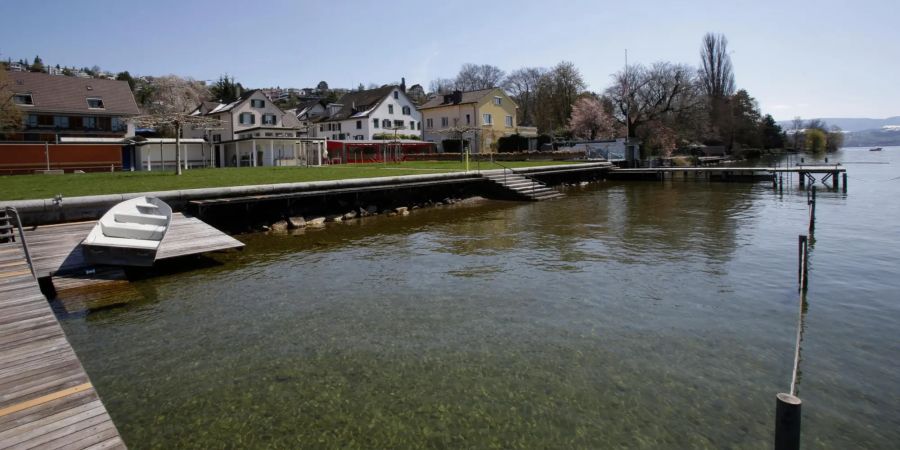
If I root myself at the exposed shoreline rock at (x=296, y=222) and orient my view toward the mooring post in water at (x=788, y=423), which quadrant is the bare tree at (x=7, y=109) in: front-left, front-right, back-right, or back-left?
back-right

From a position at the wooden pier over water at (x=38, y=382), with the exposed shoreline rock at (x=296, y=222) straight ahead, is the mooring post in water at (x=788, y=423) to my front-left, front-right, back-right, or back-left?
back-right

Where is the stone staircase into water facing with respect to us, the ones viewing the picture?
facing the viewer and to the right of the viewer

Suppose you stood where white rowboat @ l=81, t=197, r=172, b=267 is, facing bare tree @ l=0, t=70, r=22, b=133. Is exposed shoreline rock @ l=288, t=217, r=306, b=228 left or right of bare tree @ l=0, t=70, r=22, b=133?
right

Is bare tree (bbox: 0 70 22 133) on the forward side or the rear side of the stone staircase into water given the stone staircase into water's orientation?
on the rear side

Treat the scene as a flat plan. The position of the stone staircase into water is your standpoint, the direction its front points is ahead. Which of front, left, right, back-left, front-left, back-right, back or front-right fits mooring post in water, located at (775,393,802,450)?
front-right

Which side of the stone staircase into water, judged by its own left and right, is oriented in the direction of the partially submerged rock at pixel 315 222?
right

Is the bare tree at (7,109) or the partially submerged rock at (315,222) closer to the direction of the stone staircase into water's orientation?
the partially submerged rock
